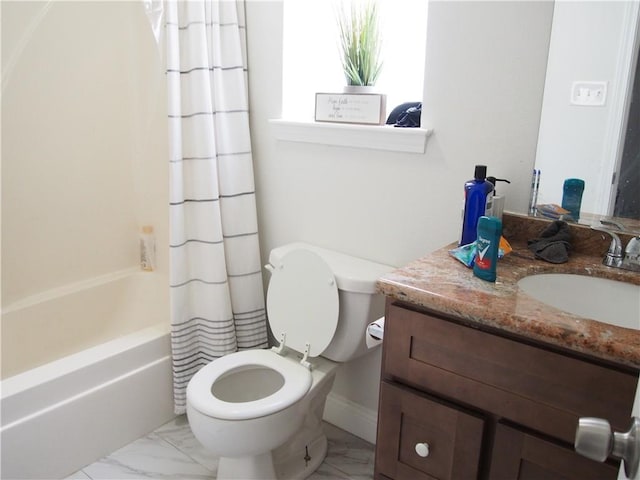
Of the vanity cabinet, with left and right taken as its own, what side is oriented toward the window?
right

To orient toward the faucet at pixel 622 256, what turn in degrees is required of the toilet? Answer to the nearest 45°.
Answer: approximately 90° to its left

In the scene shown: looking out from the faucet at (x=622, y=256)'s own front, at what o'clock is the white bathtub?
The white bathtub is roughly at 1 o'clock from the faucet.

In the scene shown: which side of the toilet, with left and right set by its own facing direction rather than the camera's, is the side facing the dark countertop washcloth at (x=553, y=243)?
left

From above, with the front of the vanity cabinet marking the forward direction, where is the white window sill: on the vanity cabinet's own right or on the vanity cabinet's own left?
on the vanity cabinet's own right

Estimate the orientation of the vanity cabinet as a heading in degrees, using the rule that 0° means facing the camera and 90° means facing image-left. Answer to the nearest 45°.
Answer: approximately 45°

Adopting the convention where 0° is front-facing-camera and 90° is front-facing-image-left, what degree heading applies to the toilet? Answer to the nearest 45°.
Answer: approximately 45°

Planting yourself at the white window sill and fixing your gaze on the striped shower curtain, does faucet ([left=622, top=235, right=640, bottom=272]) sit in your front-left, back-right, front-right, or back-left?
back-left
